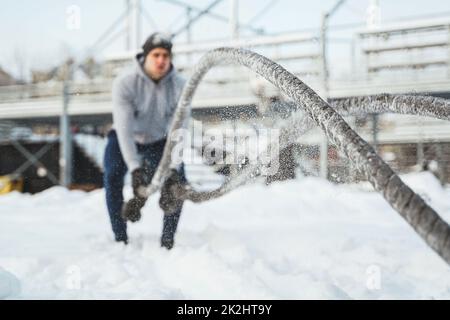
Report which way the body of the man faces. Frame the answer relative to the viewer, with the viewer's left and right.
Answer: facing the viewer and to the right of the viewer

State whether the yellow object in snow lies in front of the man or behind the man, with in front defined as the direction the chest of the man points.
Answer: behind
